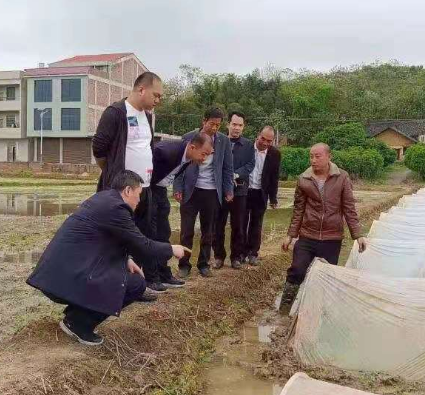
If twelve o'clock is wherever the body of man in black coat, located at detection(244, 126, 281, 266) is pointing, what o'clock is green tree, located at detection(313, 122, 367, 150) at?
The green tree is roughly at 5 o'clock from the man in black coat.

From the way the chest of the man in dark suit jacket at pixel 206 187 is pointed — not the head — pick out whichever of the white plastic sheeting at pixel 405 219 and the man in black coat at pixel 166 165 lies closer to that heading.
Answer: the man in black coat

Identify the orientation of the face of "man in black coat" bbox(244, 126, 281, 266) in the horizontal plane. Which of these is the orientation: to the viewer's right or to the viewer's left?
to the viewer's left

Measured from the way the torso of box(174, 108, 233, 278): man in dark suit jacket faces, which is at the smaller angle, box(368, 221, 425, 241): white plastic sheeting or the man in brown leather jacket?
the man in brown leather jacket

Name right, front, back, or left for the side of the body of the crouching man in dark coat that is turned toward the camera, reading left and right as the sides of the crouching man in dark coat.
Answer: right

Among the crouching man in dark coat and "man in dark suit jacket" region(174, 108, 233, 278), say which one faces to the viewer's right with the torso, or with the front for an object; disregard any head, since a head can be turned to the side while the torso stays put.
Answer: the crouching man in dark coat

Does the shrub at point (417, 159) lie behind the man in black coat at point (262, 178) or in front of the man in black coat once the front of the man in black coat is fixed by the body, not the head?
behind
